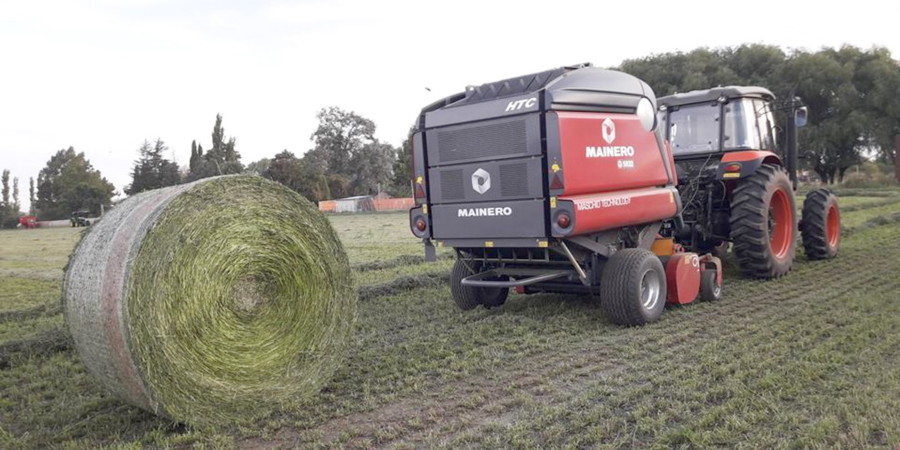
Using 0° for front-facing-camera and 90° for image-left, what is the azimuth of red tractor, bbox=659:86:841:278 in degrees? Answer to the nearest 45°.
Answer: approximately 225°

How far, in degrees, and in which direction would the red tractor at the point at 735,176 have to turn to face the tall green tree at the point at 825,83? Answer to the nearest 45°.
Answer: approximately 45° to its left

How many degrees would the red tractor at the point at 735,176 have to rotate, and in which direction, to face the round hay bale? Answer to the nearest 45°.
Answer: approximately 180°

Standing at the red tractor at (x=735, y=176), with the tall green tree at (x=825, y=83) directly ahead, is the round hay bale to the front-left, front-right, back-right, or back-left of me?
back-left

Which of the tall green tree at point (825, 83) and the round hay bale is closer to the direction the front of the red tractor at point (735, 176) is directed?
the tall green tree
